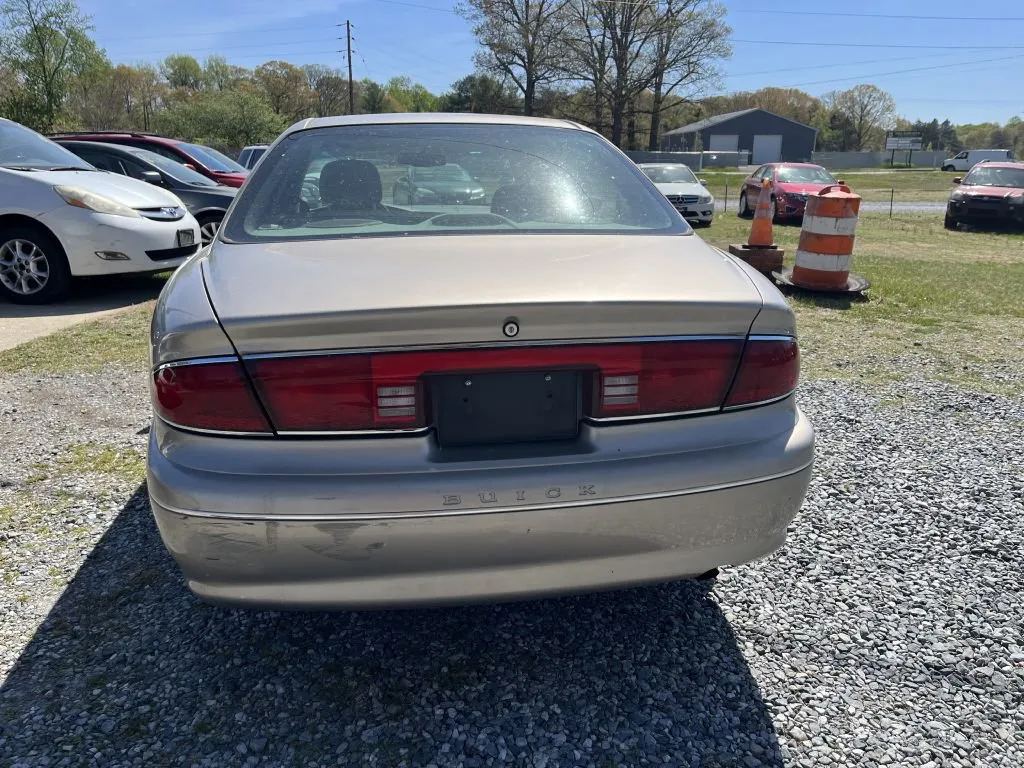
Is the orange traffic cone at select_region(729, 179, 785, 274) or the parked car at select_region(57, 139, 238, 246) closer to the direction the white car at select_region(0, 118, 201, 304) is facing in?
the orange traffic cone

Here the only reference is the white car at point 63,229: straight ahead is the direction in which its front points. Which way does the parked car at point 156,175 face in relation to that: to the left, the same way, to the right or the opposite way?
the same way

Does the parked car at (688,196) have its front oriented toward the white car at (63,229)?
no

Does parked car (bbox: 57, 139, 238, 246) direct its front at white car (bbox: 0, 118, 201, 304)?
no

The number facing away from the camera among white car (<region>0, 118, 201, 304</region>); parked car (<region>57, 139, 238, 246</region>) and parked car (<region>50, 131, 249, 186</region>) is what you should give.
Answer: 0

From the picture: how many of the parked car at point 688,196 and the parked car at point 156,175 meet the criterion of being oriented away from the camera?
0

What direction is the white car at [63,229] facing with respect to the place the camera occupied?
facing the viewer and to the right of the viewer

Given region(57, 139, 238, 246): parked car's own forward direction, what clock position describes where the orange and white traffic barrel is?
The orange and white traffic barrel is roughly at 12 o'clock from the parked car.

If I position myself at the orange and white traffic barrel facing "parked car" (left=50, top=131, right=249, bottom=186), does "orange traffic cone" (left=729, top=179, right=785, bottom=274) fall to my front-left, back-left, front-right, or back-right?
front-right

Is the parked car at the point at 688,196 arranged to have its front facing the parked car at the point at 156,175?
no

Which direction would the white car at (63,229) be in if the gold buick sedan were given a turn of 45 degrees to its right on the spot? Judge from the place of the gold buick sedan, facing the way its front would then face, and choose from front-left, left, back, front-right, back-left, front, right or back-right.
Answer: left

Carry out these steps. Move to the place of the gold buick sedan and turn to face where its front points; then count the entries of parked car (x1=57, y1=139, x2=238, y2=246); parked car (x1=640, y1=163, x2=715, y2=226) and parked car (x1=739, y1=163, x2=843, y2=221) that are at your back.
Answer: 0

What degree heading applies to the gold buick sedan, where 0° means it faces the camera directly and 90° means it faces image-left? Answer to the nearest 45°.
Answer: approximately 180°

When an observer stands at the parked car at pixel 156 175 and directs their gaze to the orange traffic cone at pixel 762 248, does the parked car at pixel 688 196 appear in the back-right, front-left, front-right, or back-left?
front-left

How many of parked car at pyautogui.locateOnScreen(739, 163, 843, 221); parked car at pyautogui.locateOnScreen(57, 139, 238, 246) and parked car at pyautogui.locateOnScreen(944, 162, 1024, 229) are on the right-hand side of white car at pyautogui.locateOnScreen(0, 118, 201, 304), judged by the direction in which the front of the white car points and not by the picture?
0

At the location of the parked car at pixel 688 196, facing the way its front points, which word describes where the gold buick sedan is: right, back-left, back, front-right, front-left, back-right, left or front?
front-right

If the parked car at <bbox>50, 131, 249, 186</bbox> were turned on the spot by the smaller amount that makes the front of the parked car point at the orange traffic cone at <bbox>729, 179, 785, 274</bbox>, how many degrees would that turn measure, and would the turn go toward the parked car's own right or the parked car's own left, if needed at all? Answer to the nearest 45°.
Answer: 0° — it already faces it

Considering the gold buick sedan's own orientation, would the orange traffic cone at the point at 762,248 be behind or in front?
in front

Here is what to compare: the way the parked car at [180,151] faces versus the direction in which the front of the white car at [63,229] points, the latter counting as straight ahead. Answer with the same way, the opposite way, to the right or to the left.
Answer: the same way

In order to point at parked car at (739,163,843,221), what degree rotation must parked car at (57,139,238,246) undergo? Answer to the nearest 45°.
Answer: approximately 45° to its left
